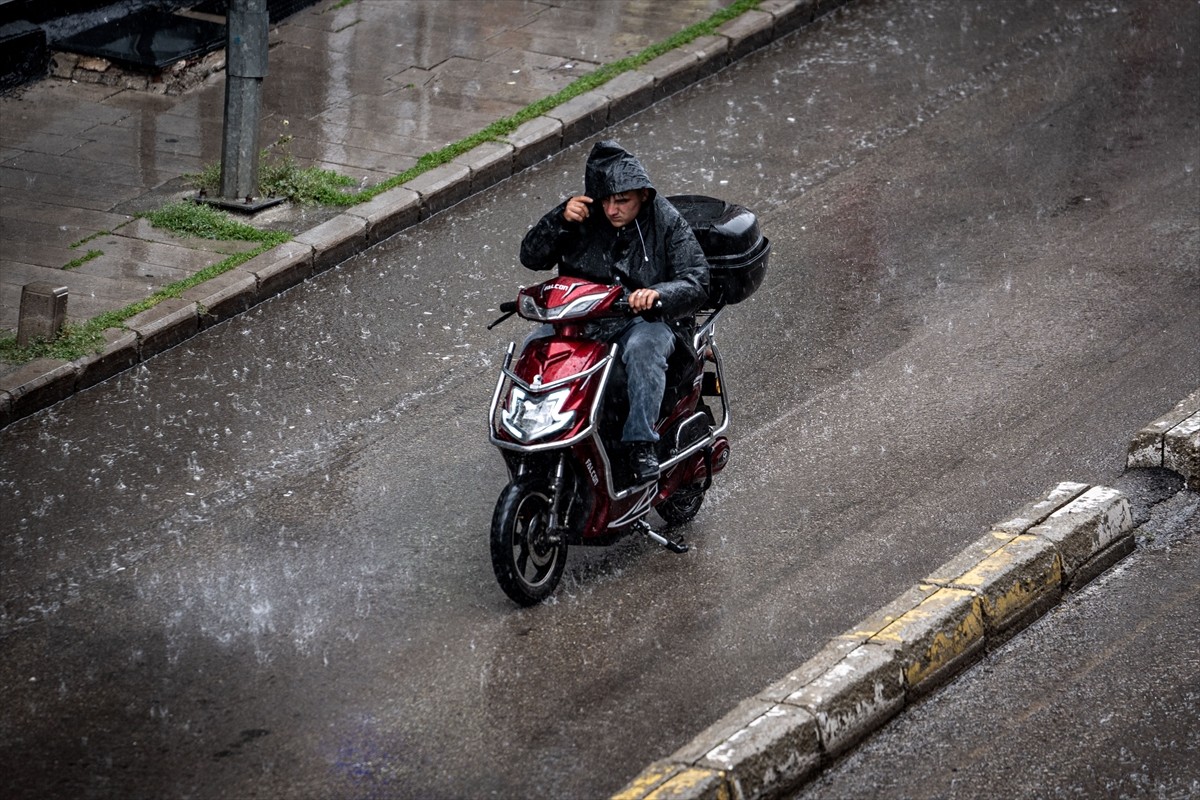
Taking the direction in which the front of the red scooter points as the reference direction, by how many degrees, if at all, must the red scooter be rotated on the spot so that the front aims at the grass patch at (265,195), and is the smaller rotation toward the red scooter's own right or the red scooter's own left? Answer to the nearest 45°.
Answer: approximately 90° to the red scooter's own right

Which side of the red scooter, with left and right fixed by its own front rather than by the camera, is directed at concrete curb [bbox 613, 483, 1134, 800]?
left

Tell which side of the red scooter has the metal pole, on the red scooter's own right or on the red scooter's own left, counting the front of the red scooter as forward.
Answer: on the red scooter's own right

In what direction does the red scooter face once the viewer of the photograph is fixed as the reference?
facing the viewer and to the left of the viewer

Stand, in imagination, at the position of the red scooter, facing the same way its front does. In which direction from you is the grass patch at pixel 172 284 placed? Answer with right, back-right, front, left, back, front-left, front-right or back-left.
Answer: right

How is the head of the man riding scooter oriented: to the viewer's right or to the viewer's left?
to the viewer's left

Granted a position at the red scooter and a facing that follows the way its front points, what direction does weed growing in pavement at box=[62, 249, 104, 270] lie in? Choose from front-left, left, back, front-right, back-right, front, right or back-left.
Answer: right

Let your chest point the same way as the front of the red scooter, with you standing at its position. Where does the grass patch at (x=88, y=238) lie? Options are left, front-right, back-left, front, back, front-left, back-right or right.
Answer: right

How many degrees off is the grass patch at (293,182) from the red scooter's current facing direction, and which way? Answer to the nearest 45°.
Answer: approximately 90° to its right

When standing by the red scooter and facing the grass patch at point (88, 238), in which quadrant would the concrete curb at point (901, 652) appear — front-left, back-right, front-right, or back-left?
back-right
